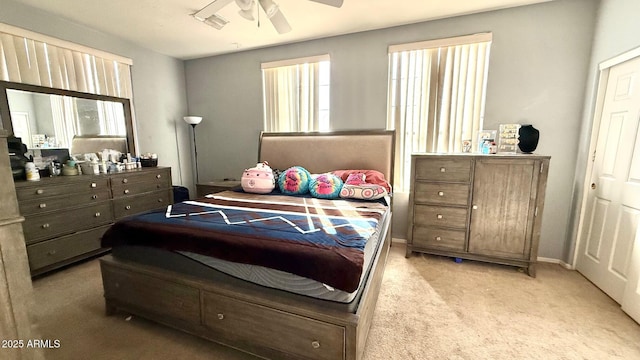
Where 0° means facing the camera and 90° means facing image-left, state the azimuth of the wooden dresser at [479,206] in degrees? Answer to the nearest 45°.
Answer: approximately 45°

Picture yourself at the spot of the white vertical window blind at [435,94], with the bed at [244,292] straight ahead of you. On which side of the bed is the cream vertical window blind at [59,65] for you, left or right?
right

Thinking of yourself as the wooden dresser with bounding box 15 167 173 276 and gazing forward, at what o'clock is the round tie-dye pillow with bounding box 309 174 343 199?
The round tie-dye pillow is roughly at 12 o'clock from the wooden dresser.

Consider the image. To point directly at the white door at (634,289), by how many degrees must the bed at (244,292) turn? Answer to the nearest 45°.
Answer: approximately 135° to its left

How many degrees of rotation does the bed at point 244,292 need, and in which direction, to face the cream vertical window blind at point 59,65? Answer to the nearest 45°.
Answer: approximately 90° to its right

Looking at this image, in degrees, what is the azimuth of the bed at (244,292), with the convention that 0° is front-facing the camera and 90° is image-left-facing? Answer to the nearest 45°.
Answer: approximately 45°

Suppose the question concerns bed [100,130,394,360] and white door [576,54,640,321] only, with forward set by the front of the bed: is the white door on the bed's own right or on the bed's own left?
on the bed's own left
